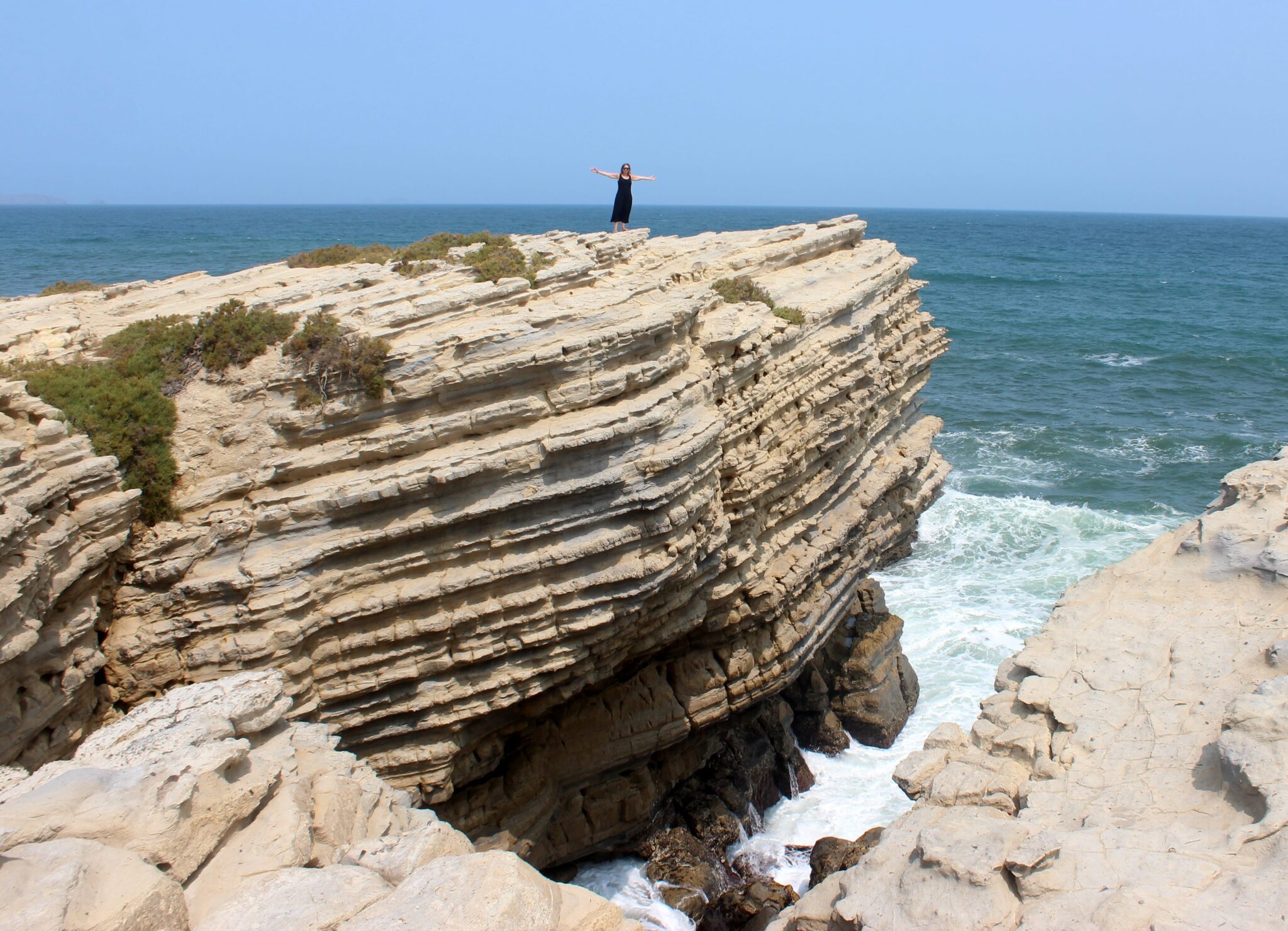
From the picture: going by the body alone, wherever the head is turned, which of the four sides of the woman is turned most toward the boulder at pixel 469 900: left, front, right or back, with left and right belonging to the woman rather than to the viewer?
front

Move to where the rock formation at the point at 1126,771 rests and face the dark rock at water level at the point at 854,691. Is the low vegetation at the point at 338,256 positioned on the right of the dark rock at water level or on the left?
left

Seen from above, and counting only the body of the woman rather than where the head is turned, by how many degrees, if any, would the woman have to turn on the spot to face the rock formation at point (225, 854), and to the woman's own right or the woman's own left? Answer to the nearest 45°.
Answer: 0° — they already face it

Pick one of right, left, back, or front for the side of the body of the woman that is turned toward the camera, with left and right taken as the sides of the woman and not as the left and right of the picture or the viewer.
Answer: front

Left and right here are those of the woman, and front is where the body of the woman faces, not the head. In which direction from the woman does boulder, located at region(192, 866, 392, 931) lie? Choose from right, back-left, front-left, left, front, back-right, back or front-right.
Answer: front

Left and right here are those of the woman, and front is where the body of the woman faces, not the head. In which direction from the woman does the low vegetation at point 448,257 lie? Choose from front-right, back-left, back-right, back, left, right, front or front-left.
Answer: front-right

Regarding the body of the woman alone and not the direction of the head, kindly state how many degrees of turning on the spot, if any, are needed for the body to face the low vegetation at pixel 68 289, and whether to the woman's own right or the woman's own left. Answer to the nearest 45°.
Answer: approximately 90° to the woman's own right

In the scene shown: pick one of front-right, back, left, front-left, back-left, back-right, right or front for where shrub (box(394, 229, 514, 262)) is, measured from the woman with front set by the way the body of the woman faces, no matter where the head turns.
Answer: front-right

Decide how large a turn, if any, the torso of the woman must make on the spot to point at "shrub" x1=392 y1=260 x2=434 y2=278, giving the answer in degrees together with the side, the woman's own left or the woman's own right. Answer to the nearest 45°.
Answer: approximately 45° to the woman's own right

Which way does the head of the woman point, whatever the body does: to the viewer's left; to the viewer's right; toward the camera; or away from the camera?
toward the camera

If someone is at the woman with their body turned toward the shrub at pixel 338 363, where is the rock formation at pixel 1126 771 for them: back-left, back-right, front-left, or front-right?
front-left

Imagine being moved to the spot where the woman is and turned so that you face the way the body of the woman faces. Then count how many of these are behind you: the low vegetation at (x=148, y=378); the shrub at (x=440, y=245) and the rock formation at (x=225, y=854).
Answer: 0
